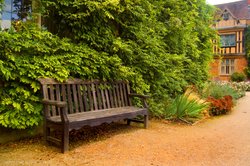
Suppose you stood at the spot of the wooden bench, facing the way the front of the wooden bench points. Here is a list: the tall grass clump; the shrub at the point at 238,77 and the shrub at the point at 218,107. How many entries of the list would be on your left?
3

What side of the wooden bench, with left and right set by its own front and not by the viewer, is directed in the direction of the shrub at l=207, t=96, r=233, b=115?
left

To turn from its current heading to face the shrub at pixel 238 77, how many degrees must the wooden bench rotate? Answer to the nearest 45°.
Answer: approximately 90° to its left

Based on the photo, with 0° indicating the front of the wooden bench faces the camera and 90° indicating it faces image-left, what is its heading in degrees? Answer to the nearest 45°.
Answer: approximately 315°

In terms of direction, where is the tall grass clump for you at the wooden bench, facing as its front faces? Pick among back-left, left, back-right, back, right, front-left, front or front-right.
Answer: left
